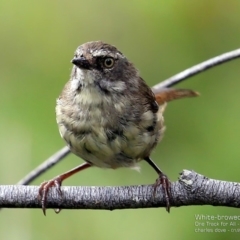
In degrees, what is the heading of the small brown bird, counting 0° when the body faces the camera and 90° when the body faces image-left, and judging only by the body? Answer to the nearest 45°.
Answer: approximately 45°
